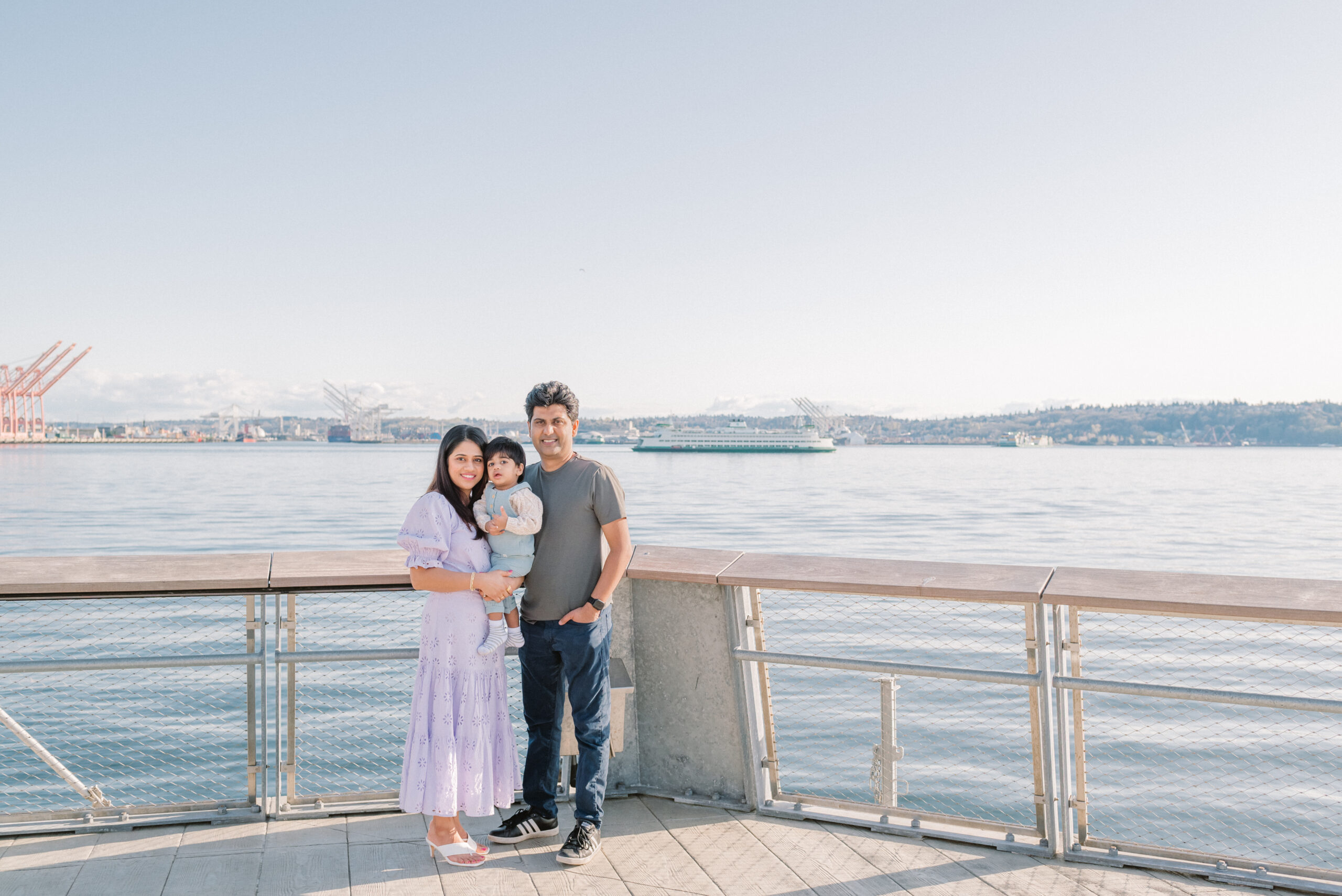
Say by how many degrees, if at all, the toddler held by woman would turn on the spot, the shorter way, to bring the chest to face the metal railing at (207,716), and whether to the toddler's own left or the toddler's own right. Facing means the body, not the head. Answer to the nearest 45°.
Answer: approximately 90° to the toddler's own right

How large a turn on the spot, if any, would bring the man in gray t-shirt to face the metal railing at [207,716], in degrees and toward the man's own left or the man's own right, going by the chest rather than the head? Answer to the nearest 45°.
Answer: approximately 90° to the man's own right

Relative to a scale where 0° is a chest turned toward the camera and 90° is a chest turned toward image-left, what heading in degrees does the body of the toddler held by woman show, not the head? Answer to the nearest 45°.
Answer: approximately 45°
